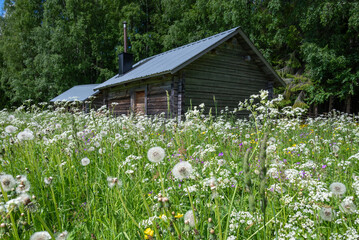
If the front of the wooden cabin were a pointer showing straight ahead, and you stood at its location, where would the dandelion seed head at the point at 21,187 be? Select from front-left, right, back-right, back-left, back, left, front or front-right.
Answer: front-left

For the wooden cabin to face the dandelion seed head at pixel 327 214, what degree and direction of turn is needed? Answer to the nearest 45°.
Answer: approximately 45° to its left

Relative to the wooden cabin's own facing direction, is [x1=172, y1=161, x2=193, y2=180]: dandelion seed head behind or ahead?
ahead

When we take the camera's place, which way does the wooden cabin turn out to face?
facing the viewer and to the left of the viewer

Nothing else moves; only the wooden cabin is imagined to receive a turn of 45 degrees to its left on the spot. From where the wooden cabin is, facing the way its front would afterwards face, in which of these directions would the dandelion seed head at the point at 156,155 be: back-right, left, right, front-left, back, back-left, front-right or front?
front
